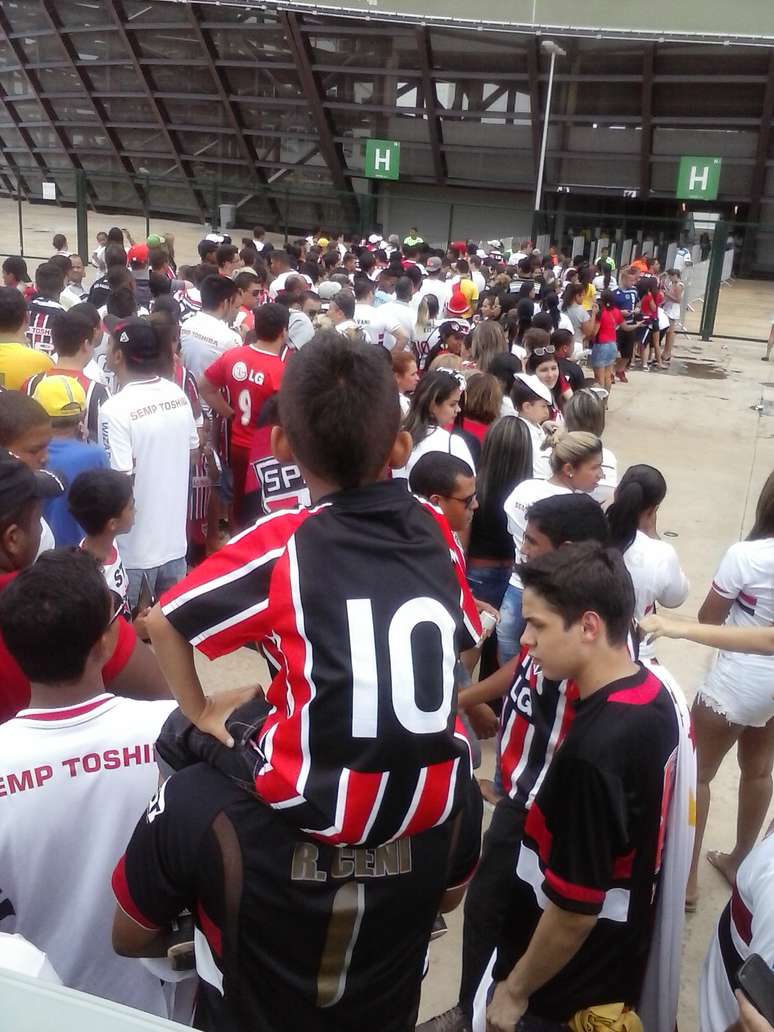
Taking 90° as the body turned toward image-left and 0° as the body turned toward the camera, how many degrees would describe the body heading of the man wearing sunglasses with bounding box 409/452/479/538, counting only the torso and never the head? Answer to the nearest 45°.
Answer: approximately 270°

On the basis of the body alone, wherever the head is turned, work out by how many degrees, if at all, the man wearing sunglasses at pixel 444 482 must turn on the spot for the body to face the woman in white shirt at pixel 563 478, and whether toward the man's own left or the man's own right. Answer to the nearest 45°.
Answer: approximately 45° to the man's own left

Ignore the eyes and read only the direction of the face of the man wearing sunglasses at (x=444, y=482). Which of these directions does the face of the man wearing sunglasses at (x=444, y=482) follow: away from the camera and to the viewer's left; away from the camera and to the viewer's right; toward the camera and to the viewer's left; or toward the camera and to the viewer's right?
toward the camera and to the viewer's right

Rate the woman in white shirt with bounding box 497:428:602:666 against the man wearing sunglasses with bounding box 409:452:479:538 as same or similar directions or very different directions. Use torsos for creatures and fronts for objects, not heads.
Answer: same or similar directions

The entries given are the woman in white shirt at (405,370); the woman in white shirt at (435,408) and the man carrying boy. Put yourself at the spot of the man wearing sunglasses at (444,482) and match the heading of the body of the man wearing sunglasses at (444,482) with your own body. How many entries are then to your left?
2

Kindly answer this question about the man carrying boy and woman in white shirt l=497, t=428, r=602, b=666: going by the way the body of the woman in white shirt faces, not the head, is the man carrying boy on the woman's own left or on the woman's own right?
on the woman's own right

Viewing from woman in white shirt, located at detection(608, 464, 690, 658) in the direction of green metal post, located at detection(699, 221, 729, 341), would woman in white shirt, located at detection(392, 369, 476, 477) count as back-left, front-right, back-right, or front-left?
front-left

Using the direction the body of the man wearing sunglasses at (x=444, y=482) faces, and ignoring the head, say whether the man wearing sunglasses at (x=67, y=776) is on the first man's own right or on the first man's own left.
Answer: on the first man's own right
